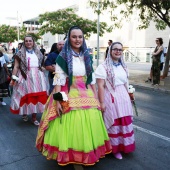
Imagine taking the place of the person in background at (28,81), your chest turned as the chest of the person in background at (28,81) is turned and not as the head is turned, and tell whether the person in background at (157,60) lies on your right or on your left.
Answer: on your left

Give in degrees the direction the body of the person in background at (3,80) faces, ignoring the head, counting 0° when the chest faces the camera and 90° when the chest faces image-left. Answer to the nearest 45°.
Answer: approximately 315°

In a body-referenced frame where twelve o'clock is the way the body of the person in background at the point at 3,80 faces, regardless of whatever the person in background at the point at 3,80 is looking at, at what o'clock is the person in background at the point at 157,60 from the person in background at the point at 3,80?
the person in background at the point at 157,60 is roughly at 10 o'clock from the person in background at the point at 3,80.
